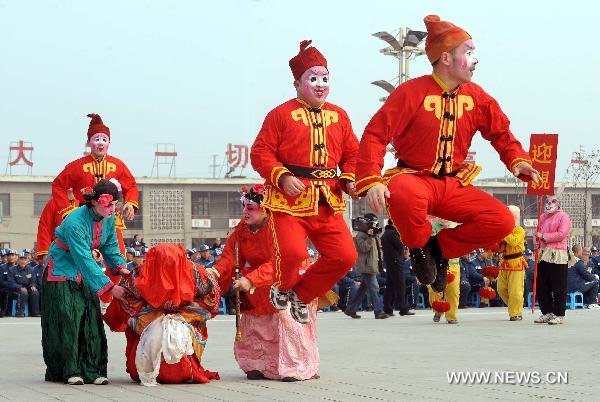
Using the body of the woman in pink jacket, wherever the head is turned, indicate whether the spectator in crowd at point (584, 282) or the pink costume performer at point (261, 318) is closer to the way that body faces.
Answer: the pink costume performer

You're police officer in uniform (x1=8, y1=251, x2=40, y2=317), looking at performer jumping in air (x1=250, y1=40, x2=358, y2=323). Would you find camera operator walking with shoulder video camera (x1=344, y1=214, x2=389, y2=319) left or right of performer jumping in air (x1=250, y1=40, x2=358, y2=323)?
left

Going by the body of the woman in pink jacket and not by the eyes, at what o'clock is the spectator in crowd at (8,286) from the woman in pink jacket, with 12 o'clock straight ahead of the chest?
The spectator in crowd is roughly at 2 o'clock from the woman in pink jacket.

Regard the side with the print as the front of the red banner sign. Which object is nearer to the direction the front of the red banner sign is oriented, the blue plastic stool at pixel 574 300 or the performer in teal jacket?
the performer in teal jacket

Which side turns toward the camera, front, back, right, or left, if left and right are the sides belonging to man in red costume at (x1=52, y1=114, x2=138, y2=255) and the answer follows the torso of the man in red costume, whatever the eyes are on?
front

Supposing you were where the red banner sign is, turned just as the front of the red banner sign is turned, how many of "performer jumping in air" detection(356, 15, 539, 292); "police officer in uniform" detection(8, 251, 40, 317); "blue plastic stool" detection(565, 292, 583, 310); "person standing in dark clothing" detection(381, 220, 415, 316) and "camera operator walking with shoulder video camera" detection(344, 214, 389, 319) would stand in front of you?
1

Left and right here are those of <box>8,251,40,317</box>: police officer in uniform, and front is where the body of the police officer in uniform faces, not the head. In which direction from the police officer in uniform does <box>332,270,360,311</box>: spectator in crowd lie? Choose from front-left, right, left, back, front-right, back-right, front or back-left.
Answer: left

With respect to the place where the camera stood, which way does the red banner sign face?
facing the viewer

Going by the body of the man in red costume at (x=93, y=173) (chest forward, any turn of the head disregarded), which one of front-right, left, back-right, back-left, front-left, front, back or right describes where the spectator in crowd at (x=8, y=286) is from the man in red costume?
back

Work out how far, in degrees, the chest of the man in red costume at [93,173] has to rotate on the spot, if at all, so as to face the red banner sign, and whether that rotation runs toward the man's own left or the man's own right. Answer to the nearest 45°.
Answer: approximately 90° to the man's own left

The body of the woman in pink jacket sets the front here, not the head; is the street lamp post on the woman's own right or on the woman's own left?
on the woman's own right

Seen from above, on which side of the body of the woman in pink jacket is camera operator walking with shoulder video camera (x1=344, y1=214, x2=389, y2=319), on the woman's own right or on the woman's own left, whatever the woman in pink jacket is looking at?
on the woman's own right
